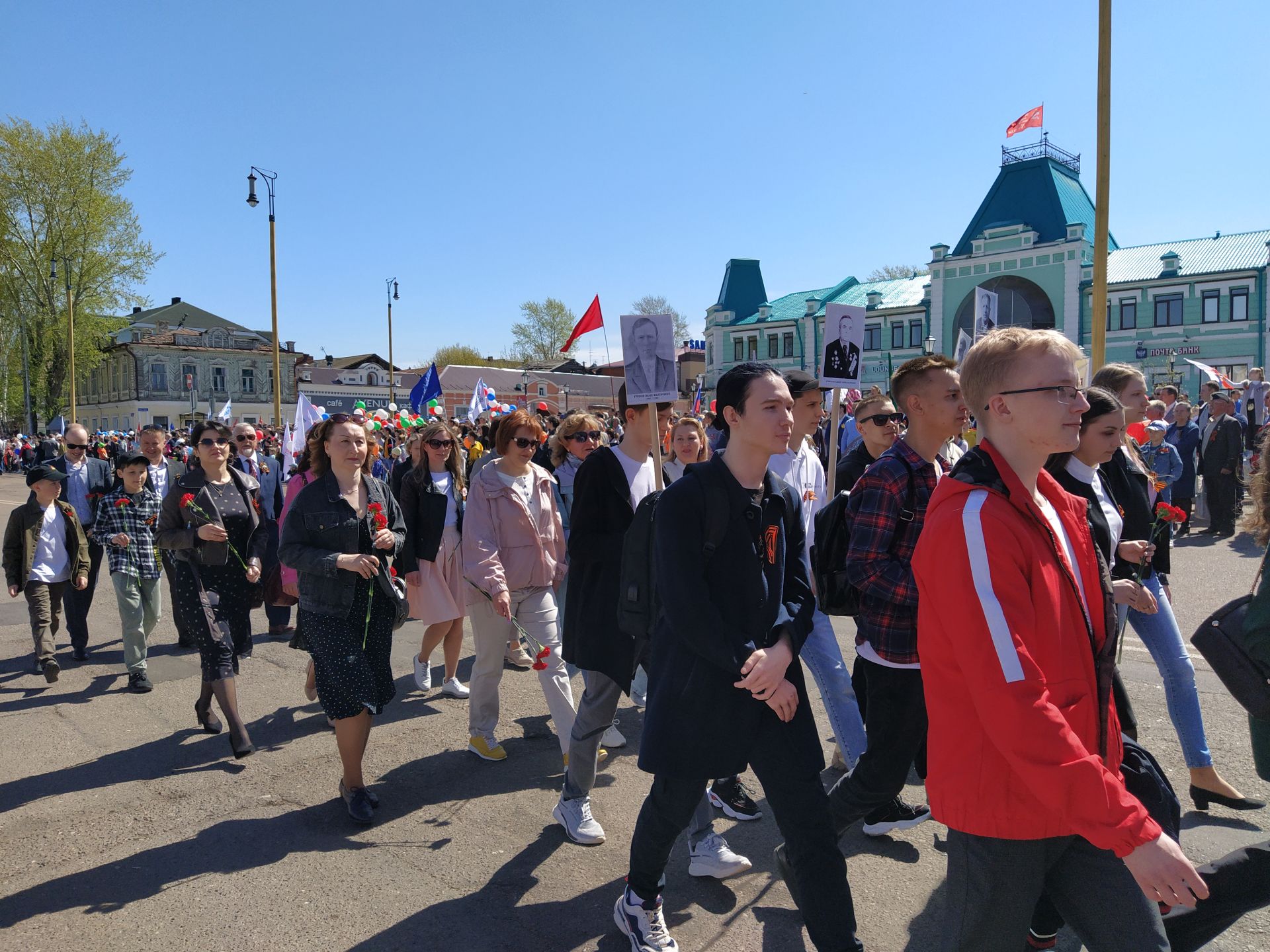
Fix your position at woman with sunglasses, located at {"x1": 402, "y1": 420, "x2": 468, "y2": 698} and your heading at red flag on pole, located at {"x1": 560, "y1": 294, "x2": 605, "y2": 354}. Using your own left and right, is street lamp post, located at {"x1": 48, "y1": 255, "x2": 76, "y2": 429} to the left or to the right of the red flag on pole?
left

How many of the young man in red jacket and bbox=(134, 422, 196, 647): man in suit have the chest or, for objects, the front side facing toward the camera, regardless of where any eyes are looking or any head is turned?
1

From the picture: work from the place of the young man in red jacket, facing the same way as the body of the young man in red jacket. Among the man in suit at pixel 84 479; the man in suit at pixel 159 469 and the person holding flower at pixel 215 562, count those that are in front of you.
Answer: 0

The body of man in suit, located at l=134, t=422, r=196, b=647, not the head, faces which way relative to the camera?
toward the camera

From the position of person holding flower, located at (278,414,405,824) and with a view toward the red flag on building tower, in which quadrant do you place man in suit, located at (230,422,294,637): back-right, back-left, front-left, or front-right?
front-left

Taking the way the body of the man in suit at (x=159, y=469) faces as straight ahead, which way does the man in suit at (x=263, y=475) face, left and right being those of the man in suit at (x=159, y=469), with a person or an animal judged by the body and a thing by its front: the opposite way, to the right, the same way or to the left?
the same way

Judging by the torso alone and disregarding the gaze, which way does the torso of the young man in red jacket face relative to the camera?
to the viewer's right

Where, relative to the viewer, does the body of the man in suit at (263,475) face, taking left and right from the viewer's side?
facing the viewer

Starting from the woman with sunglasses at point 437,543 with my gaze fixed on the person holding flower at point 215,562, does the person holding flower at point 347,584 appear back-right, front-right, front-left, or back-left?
front-left

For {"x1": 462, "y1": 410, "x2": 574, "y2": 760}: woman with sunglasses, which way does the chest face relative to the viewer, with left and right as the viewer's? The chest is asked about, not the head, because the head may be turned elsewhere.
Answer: facing the viewer and to the right of the viewer

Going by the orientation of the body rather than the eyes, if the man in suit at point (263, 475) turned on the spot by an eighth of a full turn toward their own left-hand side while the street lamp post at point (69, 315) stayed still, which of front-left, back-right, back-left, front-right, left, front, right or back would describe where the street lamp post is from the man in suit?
back-left

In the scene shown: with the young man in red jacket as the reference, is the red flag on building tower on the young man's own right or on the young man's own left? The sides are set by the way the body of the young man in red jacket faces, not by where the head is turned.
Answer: on the young man's own left

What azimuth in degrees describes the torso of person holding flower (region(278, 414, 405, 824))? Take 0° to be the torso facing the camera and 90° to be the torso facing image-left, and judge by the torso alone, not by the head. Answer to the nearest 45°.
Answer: approximately 315°

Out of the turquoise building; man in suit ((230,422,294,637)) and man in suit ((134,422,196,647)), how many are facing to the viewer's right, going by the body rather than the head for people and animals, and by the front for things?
0

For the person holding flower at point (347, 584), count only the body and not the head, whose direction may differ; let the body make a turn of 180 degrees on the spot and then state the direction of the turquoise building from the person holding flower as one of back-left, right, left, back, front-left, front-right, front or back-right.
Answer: right

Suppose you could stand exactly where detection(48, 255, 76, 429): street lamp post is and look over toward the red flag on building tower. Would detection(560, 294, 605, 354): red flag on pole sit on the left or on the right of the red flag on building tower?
right
